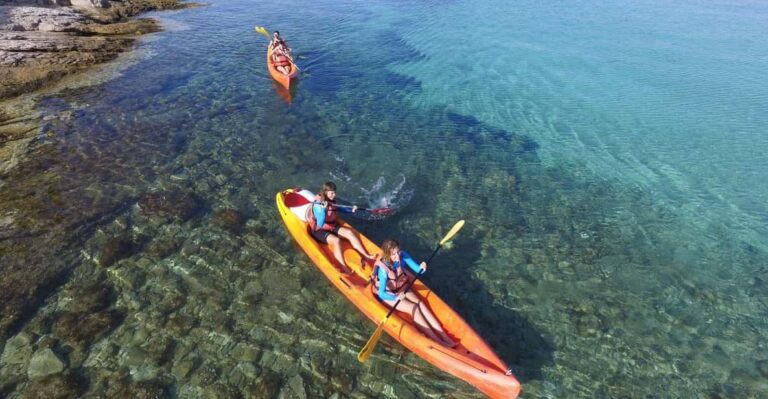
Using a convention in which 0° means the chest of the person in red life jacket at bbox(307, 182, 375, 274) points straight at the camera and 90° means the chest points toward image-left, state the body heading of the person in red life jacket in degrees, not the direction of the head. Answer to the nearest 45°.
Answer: approximately 315°

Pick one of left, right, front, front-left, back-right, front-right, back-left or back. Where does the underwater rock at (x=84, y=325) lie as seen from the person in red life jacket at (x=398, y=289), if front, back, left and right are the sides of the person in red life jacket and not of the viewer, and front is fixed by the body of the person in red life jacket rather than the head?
back-right

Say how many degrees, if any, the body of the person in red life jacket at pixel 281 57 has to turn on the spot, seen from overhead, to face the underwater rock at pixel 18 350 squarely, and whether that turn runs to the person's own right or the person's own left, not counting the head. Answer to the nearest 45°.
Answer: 0° — they already face it

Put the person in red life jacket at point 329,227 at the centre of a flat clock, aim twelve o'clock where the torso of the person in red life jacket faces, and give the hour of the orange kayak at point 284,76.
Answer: The orange kayak is roughly at 7 o'clock from the person in red life jacket.

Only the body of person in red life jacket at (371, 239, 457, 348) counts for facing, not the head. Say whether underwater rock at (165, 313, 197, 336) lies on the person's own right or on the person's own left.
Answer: on the person's own right
